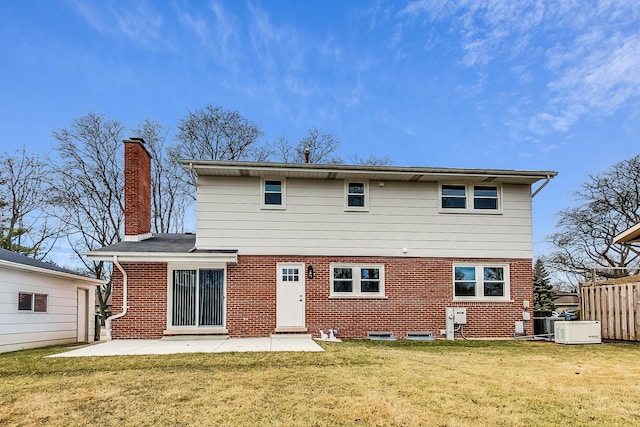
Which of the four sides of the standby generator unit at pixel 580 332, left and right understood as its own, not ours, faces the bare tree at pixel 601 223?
back

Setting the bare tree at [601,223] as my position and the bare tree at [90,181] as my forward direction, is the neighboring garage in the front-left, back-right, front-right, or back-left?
front-left

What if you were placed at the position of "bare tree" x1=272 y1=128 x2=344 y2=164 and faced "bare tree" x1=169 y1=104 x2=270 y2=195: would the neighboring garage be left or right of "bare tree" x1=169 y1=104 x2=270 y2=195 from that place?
left

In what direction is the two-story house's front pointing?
away from the camera

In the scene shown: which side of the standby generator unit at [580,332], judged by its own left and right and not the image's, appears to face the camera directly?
front

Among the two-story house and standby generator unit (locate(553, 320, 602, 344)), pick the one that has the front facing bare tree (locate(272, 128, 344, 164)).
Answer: the two-story house

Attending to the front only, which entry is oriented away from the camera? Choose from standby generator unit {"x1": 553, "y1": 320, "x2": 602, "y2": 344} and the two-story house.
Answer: the two-story house

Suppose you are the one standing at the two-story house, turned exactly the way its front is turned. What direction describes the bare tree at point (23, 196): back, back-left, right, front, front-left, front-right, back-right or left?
front-left
